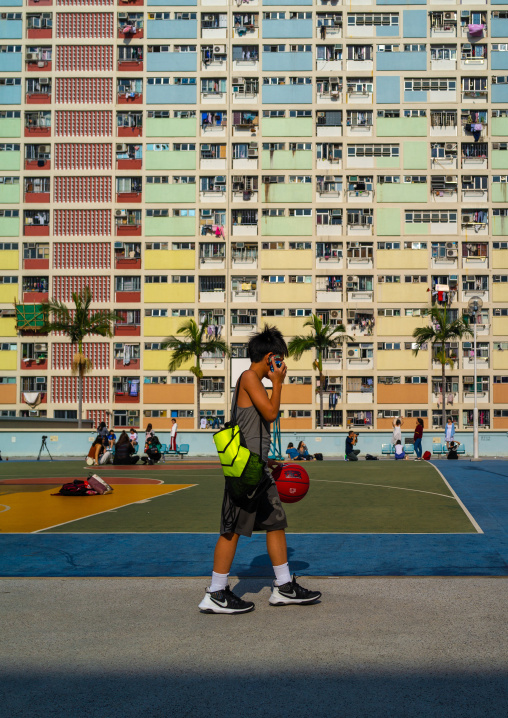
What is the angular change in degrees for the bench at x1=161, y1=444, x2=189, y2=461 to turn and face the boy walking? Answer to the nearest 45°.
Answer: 0° — it already faces them

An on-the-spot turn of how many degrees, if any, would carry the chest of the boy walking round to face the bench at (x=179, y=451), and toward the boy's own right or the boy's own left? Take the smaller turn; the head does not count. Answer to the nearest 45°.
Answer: approximately 90° to the boy's own left

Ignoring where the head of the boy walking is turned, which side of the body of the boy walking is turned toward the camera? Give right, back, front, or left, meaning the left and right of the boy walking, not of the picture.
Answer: right

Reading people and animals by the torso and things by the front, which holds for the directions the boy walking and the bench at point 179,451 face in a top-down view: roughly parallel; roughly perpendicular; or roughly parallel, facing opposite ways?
roughly perpendicular

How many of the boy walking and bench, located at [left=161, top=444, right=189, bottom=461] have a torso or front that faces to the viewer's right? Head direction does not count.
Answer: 1
